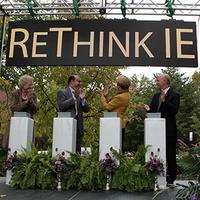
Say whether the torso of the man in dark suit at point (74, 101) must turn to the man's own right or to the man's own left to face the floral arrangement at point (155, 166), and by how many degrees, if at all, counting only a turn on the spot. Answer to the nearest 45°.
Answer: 0° — they already face it

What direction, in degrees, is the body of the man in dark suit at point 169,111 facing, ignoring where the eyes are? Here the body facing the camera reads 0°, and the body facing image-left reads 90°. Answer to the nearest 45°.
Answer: approximately 45°

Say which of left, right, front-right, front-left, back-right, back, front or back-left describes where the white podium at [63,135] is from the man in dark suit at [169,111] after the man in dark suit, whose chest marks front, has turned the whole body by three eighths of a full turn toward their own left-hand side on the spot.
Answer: back

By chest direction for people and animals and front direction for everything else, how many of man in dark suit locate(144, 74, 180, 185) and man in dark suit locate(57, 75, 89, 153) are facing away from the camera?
0

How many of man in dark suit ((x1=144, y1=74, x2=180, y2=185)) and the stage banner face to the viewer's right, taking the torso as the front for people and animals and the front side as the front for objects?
0

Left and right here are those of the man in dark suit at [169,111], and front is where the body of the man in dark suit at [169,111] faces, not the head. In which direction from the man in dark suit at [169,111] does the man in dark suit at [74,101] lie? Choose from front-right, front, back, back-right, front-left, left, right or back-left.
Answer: front-right

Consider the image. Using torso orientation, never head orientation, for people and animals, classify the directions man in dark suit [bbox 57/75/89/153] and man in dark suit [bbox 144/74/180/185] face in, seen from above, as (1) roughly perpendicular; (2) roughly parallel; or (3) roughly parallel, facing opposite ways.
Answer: roughly perpendicular

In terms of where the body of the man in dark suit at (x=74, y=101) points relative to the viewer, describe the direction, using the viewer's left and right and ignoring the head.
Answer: facing the viewer and to the right of the viewer

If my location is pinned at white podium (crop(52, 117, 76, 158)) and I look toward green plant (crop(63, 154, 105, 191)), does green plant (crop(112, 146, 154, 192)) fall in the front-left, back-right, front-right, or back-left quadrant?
front-left

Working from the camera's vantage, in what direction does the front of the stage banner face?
facing the viewer

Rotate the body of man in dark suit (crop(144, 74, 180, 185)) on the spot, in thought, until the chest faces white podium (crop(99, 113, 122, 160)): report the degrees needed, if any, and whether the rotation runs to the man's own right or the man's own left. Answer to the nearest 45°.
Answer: approximately 45° to the man's own right
